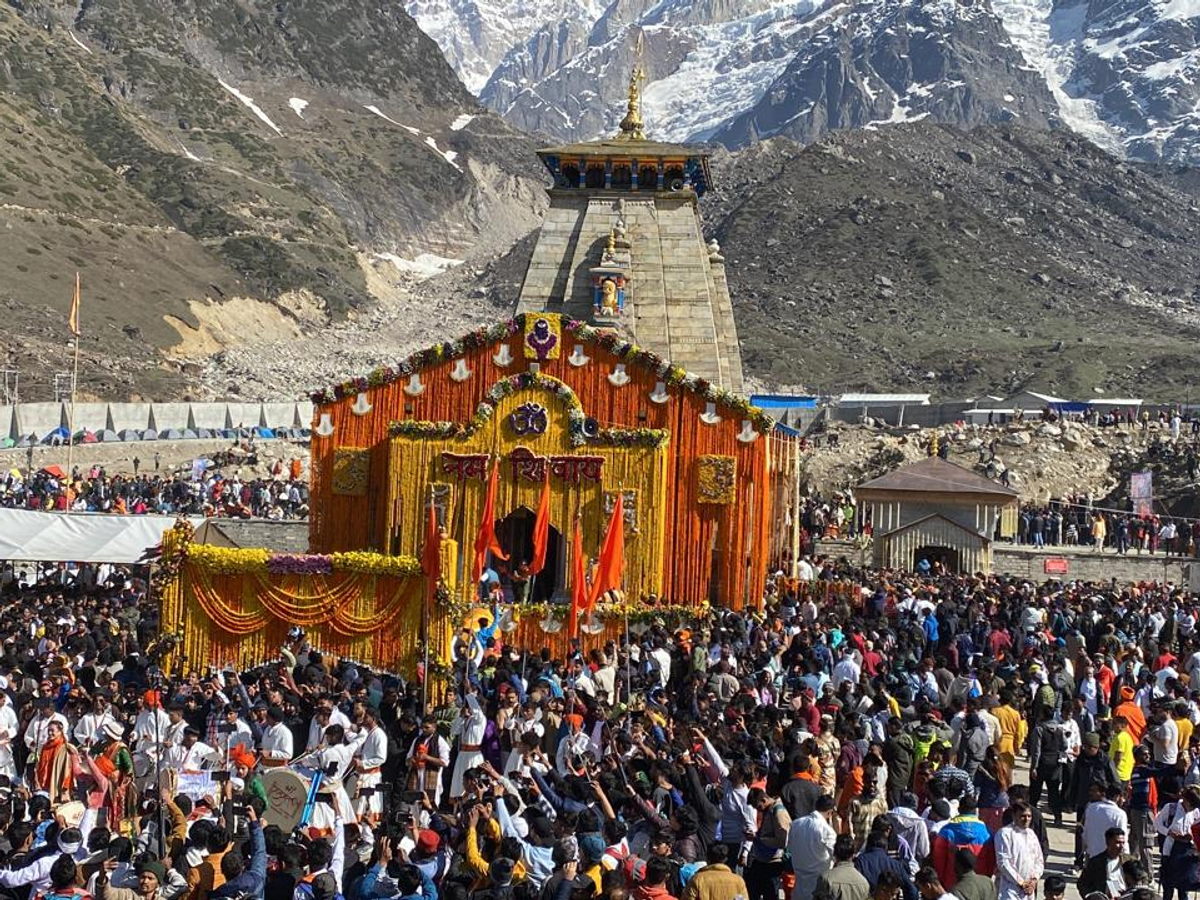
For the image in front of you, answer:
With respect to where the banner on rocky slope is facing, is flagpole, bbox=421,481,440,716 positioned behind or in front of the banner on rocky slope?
in front

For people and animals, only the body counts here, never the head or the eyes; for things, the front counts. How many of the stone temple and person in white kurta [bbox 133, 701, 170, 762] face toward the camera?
2

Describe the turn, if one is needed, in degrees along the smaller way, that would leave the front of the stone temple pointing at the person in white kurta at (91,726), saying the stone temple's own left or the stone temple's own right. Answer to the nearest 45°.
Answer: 0° — it already faces them

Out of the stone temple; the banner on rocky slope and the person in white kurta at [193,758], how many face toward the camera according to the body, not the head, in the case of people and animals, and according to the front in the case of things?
3

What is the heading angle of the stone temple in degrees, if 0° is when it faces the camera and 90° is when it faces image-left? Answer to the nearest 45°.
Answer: approximately 0°

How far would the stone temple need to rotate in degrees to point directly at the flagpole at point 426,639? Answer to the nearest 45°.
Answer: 0° — it already faces it

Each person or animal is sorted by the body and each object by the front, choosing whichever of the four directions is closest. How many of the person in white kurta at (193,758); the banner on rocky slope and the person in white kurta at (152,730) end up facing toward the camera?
3

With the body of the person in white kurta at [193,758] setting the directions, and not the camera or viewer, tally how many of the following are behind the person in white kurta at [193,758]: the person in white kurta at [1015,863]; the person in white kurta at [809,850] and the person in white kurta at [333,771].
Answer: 0

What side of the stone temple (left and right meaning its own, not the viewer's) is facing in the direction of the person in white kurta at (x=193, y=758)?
front

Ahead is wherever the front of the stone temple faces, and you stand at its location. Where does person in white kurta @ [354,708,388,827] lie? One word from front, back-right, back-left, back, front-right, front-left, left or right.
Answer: front

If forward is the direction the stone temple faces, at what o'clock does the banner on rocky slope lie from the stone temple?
The banner on rocky slope is roughly at 8 o'clock from the stone temple.

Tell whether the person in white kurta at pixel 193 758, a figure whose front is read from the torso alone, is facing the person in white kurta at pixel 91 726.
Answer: no

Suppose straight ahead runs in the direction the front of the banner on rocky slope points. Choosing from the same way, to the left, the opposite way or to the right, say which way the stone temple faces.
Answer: the same way

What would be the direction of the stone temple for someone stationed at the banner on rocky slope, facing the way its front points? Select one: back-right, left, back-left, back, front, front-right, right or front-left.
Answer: front-right

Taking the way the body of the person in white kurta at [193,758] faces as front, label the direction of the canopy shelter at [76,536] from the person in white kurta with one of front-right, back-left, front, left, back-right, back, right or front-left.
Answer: back

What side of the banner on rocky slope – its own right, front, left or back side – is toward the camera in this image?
front

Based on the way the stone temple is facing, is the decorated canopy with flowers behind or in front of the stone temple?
in front

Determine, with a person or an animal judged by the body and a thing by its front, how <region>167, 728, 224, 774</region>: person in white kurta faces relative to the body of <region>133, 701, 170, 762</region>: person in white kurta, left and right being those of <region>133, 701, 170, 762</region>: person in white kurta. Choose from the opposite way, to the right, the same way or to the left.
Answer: the same way

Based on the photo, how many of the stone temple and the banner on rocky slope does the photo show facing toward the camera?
2

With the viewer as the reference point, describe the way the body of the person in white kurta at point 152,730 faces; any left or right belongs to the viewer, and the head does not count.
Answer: facing the viewer

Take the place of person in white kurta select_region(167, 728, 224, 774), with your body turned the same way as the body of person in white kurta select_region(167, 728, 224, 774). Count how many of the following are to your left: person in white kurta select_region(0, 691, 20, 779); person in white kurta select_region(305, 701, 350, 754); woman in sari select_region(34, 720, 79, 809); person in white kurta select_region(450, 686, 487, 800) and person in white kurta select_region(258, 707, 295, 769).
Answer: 3
